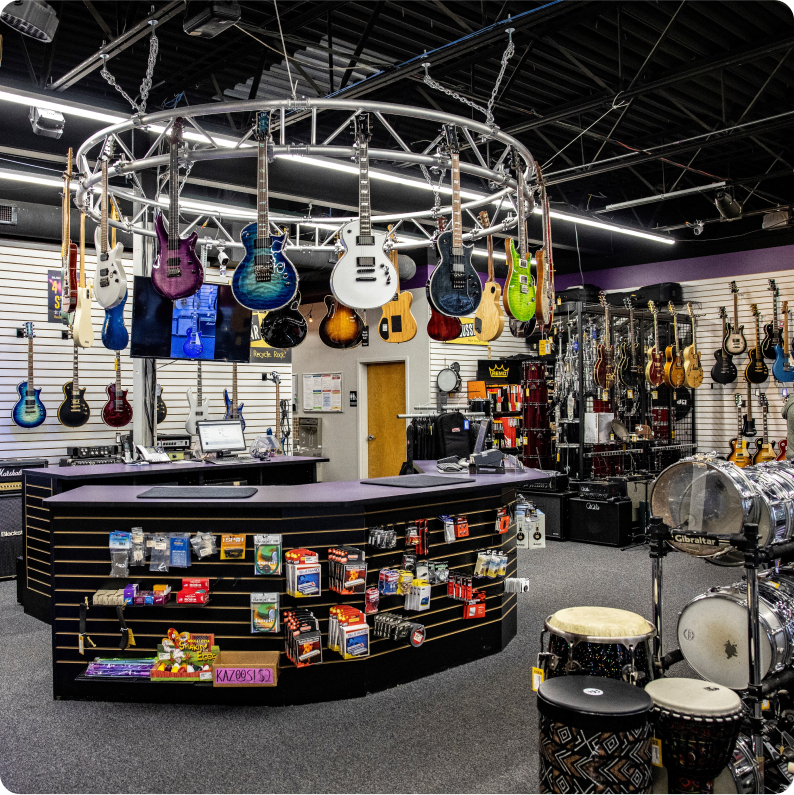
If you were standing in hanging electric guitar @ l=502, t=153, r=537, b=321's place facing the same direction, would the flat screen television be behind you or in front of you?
behind

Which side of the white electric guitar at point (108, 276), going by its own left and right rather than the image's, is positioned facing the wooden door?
back

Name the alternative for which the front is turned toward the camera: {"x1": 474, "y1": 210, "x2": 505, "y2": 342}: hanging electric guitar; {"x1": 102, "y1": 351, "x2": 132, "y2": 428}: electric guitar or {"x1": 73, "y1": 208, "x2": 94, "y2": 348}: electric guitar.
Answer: {"x1": 102, "y1": 351, "x2": 132, "y2": 428}: electric guitar

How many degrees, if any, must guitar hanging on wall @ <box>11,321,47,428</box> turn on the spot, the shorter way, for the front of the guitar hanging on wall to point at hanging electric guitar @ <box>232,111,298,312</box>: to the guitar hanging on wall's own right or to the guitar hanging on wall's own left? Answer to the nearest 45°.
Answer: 0° — it already faces it

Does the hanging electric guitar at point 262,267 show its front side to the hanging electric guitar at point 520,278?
no

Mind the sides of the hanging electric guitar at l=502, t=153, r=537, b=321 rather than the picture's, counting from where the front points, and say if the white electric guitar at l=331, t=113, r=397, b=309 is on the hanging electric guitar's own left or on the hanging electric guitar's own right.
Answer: on the hanging electric guitar's own right

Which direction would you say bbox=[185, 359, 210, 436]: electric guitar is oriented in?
toward the camera

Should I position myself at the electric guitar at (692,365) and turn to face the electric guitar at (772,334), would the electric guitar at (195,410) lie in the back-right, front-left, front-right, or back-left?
back-right

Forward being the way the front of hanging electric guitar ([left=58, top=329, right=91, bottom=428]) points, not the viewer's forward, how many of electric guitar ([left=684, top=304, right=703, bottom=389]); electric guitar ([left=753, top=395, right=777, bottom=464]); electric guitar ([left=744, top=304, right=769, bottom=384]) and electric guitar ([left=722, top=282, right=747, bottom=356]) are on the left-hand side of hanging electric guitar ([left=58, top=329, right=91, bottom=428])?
4

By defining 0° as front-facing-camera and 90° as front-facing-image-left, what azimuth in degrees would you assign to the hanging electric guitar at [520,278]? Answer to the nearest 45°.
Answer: approximately 315°

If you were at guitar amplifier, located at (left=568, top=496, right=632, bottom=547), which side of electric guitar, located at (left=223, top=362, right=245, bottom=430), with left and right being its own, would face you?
left

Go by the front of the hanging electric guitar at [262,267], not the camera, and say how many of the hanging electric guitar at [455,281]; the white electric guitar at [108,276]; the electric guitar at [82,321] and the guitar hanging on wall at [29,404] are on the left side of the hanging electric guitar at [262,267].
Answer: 1

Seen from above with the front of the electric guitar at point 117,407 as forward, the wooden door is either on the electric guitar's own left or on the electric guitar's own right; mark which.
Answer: on the electric guitar's own left

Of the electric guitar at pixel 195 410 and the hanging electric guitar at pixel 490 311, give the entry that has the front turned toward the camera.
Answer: the electric guitar

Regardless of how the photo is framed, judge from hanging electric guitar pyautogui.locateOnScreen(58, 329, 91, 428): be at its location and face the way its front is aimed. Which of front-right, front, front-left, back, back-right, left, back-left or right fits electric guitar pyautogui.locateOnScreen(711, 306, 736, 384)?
left

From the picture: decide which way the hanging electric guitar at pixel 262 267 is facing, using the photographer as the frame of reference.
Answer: facing the viewer
